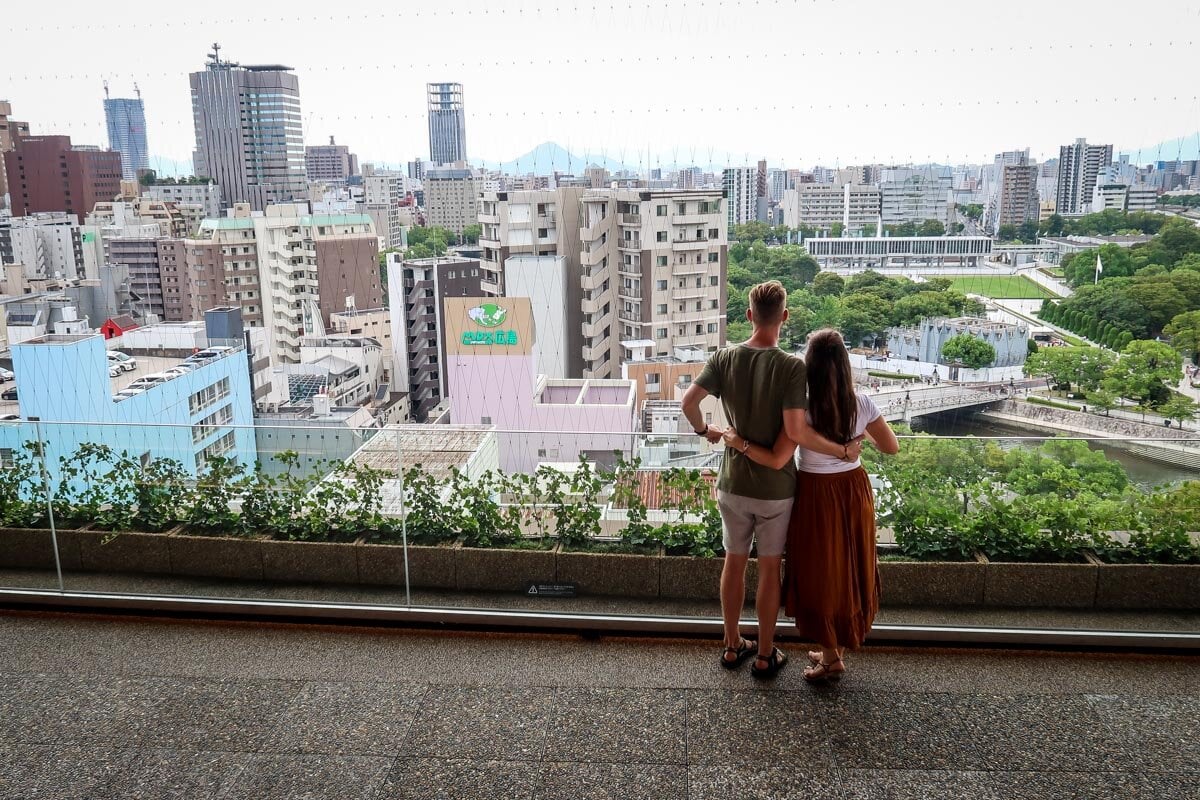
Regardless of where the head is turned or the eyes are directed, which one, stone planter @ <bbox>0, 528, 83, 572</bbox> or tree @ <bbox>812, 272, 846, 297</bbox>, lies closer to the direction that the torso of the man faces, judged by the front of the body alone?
the tree

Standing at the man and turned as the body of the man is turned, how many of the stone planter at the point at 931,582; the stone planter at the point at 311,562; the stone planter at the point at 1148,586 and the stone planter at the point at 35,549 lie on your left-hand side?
2

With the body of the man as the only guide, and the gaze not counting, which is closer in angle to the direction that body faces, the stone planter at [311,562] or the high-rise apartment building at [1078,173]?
the high-rise apartment building

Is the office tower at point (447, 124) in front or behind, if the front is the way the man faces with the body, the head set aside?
in front

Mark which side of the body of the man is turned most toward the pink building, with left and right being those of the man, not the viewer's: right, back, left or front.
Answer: front

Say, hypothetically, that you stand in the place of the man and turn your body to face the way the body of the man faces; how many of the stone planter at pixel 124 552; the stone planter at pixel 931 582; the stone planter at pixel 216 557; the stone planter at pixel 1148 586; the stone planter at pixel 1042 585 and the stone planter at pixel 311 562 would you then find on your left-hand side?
3

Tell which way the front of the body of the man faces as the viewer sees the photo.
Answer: away from the camera

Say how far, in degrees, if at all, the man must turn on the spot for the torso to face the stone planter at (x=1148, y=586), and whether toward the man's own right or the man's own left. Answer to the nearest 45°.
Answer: approximately 45° to the man's own right

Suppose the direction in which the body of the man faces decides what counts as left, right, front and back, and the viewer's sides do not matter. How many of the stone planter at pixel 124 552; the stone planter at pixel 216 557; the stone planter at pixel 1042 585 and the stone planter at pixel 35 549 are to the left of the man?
3

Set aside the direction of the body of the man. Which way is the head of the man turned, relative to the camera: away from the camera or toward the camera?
away from the camera

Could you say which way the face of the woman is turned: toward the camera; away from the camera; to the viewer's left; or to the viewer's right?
away from the camera

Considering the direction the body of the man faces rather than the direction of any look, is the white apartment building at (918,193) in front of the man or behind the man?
in front

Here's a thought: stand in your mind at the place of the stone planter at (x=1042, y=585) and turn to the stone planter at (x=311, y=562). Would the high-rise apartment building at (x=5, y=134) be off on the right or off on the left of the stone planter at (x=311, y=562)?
right

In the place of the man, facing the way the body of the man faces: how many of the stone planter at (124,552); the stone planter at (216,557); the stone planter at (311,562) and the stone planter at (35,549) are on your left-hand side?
4

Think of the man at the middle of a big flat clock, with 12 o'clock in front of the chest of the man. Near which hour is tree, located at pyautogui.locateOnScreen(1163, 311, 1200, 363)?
The tree is roughly at 1 o'clock from the man.

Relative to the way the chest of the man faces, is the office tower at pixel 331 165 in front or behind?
in front

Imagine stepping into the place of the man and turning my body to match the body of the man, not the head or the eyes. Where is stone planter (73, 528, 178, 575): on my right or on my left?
on my left
